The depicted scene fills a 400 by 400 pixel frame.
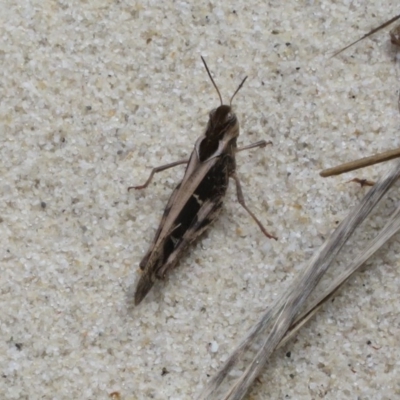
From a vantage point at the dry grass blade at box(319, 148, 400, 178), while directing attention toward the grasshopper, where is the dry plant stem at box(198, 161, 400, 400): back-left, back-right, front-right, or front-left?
front-left

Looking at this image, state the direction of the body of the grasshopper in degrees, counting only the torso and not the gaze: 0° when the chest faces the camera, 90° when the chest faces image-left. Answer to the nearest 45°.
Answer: approximately 225°
